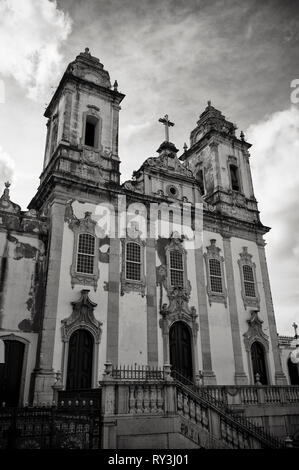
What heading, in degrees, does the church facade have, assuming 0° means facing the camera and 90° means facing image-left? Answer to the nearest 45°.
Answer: approximately 315°

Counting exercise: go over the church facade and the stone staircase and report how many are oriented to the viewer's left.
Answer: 0

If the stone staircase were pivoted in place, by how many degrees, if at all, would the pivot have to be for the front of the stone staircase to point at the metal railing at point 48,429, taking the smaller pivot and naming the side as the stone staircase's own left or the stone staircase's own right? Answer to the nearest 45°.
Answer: approximately 135° to the stone staircase's own right

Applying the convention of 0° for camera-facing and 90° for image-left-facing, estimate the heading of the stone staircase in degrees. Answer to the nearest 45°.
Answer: approximately 270°
